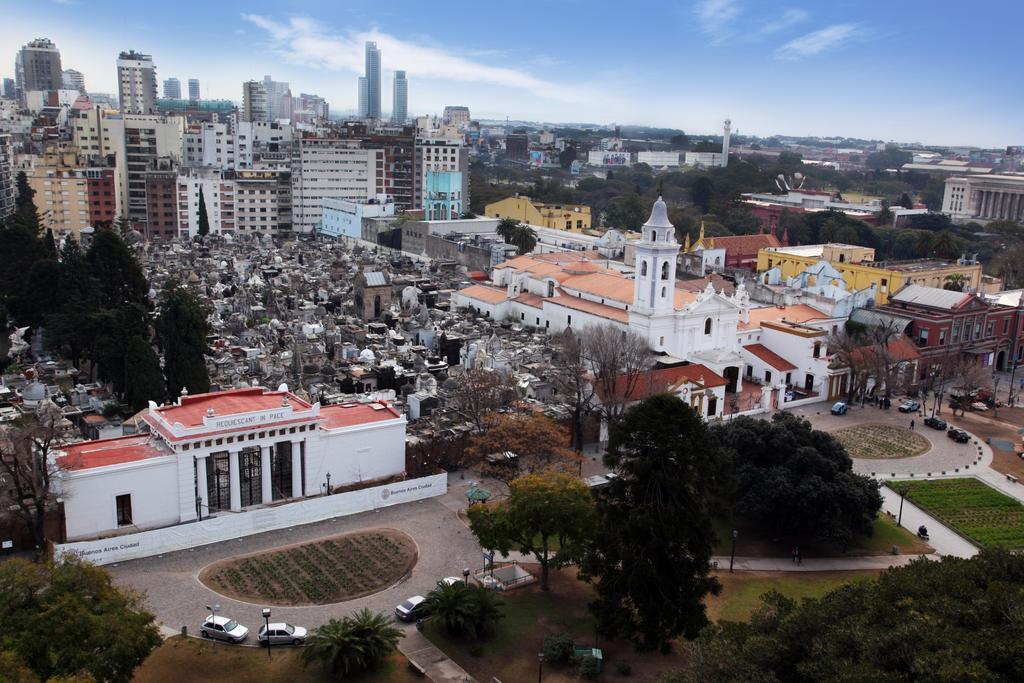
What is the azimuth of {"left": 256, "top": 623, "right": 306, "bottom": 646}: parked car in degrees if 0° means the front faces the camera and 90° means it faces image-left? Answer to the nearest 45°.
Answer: approximately 270°

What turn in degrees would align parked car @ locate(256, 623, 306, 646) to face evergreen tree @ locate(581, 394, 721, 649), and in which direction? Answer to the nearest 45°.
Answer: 0° — it already faces it

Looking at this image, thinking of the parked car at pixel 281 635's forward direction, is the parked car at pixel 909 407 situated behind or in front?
in front

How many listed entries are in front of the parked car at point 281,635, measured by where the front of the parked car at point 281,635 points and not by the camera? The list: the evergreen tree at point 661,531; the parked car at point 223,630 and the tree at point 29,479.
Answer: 1

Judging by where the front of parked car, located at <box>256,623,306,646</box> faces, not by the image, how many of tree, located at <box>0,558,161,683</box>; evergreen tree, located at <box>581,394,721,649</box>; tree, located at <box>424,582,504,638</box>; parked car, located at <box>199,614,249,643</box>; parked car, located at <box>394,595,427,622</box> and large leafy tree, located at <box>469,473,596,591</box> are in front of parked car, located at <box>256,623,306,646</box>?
4

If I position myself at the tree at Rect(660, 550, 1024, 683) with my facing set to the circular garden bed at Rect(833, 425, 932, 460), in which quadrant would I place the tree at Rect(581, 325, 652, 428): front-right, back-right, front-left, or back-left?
front-left

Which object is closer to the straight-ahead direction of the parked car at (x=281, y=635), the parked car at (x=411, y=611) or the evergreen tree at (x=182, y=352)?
the parked car

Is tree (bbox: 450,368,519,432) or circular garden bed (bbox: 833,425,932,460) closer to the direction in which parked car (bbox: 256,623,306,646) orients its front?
the circular garden bed

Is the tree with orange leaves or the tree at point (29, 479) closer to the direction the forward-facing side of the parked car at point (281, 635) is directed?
the tree with orange leaves

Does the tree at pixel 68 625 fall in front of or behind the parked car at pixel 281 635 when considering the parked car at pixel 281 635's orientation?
behind

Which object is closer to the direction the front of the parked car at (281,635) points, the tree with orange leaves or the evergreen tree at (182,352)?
the tree with orange leaves

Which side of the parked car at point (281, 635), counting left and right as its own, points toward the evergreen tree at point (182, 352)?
left

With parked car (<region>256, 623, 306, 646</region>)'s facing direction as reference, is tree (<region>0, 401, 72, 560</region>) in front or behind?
behind

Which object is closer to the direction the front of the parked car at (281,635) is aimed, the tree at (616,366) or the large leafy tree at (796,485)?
the large leafy tree

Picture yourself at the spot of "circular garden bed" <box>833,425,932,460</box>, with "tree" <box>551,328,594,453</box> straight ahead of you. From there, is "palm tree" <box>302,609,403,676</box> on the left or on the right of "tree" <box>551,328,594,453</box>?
left

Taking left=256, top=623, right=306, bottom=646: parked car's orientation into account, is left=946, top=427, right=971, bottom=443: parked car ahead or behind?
ahead

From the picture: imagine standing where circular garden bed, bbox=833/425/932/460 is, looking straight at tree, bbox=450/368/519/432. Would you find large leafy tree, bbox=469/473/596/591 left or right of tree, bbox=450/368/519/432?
left

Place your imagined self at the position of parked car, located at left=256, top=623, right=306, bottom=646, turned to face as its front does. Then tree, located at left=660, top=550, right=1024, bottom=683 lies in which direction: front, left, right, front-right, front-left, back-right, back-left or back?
front-right

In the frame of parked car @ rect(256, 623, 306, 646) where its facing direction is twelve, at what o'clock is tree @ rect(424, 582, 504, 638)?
The tree is roughly at 12 o'clock from the parked car.

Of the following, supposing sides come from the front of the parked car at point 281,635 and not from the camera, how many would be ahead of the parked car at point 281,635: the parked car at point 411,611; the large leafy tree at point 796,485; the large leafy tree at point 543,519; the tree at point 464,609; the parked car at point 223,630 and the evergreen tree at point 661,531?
5
